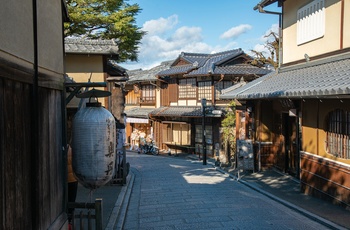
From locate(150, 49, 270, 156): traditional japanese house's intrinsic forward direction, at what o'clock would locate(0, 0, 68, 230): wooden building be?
The wooden building is roughly at 12 o'clock from the traditional japanese house.

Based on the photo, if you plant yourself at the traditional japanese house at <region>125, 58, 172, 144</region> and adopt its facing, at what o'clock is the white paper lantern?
The white paper lantern is roughly at 12 o'clock from the traditional japanese house.

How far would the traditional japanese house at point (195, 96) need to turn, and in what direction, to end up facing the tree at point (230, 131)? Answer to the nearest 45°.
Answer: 0° — it already faces it

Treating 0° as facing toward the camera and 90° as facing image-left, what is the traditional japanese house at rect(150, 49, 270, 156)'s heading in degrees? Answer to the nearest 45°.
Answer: approximately 0°

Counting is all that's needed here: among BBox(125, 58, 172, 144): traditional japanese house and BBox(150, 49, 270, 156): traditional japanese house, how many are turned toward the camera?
2
